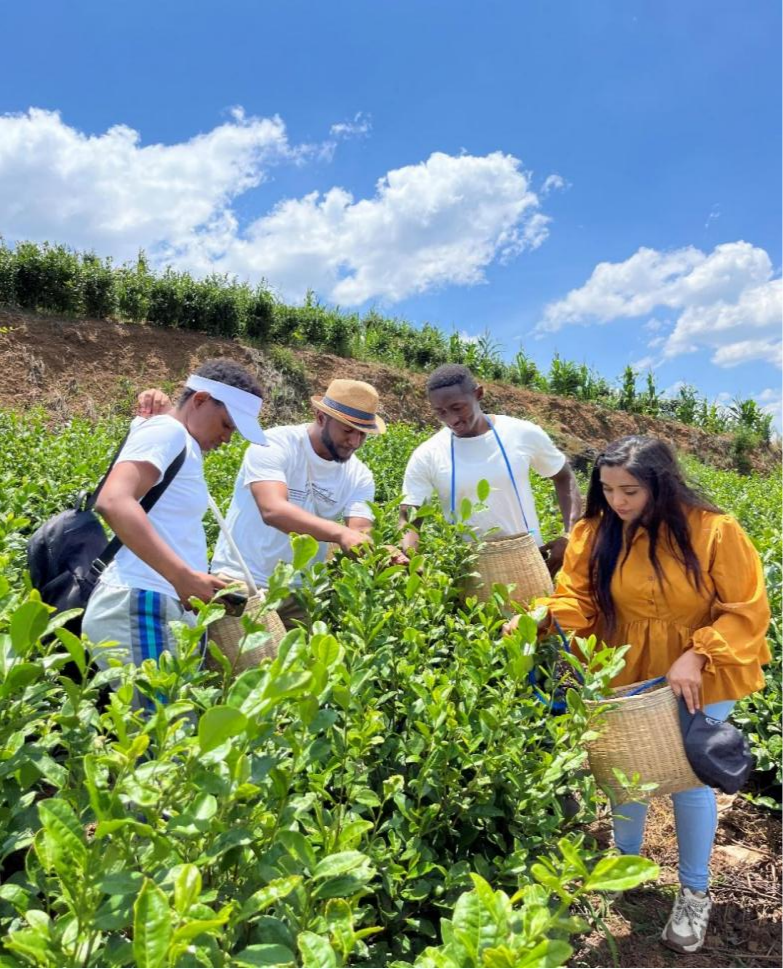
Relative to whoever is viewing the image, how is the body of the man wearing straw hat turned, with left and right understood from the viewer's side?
facing the viewer and to the right of the viewer

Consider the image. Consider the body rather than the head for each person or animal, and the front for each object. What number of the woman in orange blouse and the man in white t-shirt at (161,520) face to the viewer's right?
1

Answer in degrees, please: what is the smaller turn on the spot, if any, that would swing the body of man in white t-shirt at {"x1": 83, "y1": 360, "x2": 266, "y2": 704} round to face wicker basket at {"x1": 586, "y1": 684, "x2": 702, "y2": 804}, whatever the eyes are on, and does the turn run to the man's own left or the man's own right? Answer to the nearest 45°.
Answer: approximately 45° to the man's own right

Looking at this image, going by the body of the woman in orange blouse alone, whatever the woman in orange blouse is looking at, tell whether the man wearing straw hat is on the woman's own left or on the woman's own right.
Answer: on the woman's own right

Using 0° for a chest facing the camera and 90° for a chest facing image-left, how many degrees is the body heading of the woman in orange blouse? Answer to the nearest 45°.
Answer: approximately 45°

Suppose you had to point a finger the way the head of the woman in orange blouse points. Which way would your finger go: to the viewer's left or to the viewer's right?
to the viewer's left

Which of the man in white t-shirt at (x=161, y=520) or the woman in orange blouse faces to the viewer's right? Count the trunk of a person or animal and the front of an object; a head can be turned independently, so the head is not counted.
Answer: the man in white t-shirt

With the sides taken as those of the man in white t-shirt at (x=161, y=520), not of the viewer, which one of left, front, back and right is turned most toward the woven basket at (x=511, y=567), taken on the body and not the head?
front

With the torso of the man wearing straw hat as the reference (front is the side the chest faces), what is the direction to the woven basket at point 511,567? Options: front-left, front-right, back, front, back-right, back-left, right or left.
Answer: front

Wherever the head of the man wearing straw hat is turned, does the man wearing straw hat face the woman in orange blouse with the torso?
yes

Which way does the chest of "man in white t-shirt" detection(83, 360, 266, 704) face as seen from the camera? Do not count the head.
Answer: to the viewer's right

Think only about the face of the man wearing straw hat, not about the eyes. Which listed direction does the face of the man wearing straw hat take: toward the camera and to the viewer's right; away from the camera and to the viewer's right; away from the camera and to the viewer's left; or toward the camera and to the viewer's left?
toward the camera and to the viewer's right

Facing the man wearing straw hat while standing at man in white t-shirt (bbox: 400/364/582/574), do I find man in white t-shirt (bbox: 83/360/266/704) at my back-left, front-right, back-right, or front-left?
front-left
